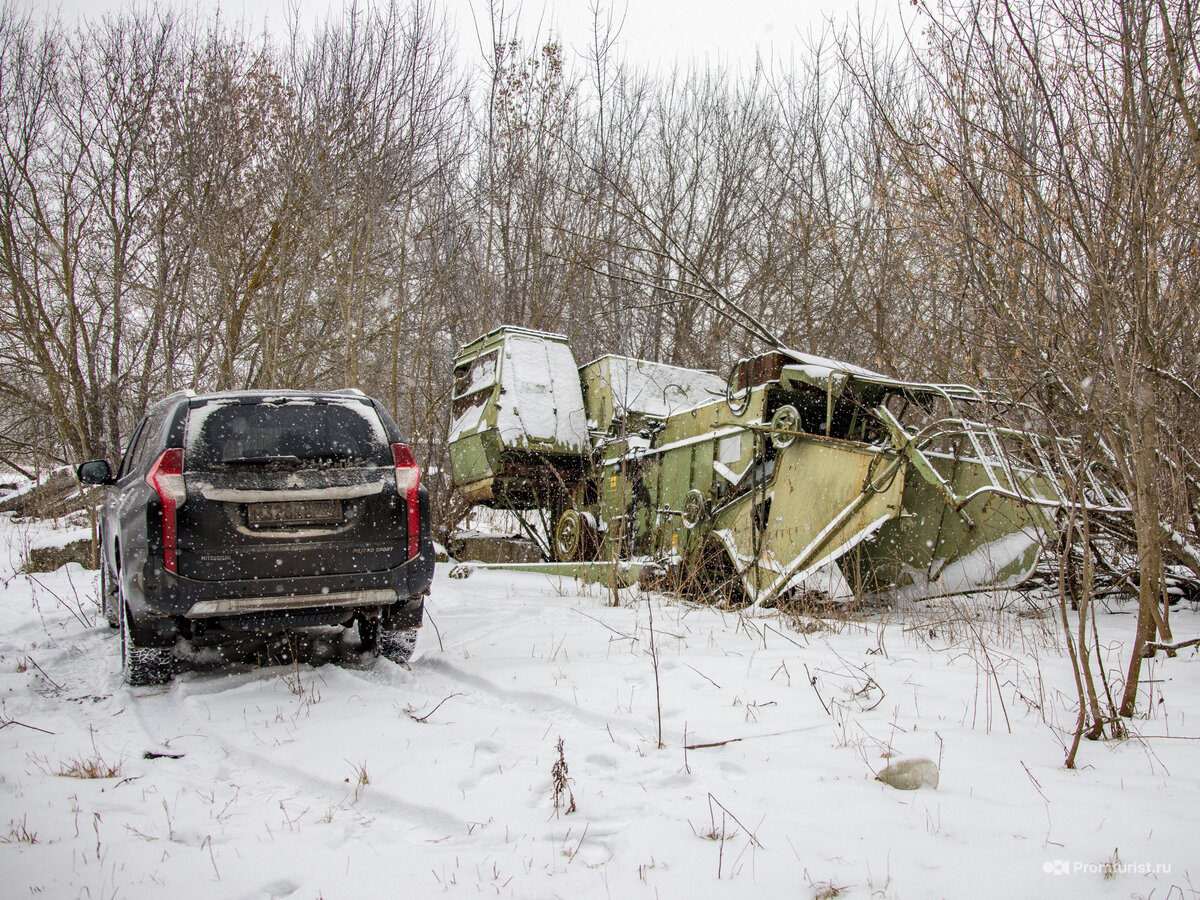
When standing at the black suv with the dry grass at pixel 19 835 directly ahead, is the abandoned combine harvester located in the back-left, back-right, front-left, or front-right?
back-left

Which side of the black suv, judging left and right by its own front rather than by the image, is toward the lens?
back

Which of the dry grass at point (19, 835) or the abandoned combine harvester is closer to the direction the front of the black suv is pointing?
the abandoned combine harvester

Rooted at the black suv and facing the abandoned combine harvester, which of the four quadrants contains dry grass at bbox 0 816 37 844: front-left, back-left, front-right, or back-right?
back-right

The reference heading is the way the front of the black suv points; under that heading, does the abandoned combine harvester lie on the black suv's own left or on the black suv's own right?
on the black suv's own right
